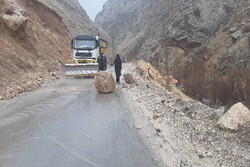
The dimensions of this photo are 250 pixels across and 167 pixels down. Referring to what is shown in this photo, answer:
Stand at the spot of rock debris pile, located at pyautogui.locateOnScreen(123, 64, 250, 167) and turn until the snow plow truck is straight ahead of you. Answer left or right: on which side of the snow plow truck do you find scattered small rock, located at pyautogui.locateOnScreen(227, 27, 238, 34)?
right

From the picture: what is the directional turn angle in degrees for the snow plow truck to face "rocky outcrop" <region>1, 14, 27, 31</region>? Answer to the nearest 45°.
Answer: approximately 90° to its right

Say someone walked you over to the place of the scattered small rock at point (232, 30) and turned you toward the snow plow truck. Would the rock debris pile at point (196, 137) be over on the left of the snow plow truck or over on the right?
left

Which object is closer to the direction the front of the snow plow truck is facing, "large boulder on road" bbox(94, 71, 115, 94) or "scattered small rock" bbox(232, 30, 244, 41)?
the large boulder on road

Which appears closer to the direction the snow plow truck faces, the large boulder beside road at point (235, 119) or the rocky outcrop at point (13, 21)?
the large boulder beside road

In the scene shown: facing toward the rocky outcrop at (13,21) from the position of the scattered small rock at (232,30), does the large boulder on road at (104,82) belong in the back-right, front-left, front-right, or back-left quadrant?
front-left

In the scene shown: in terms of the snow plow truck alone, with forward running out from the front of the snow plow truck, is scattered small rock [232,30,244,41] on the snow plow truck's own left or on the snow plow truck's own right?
on the snow plow truck's own left

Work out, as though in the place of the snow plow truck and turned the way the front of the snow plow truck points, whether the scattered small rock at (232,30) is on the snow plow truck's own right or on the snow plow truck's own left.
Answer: on the snow plow truck's own left

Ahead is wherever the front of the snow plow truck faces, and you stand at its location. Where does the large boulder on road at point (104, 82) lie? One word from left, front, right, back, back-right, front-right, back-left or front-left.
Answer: front

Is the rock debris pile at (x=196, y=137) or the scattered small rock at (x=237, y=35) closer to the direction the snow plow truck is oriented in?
the rock debris pile

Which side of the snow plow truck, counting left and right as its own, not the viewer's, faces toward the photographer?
front

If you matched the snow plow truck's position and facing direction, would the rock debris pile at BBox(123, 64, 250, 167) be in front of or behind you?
in front

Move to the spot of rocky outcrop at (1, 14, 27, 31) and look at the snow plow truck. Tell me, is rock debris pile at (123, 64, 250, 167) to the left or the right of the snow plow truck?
right
